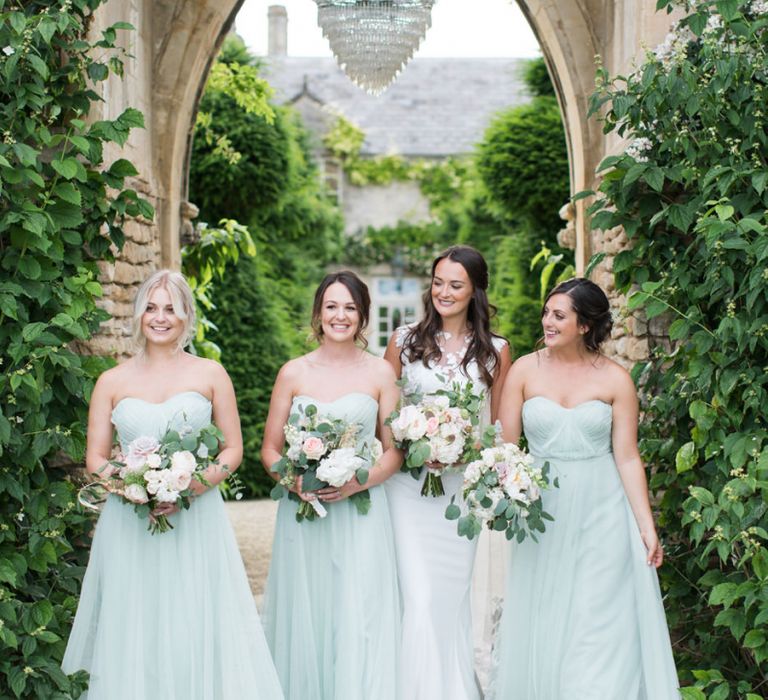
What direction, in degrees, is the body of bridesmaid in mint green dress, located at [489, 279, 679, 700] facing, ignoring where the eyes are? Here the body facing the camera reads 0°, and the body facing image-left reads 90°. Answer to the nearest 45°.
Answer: approximately 0°

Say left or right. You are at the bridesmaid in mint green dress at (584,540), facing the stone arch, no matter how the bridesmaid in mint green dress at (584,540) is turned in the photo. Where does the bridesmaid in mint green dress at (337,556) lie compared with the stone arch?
left

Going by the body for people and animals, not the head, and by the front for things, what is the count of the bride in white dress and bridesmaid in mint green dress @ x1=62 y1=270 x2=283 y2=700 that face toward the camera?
2

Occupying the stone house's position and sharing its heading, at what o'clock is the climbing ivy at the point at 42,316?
The climbing ivy is roughly at 12 o'clock from the stone house.

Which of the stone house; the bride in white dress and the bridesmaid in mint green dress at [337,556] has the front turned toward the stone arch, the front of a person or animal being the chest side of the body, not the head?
the stone house

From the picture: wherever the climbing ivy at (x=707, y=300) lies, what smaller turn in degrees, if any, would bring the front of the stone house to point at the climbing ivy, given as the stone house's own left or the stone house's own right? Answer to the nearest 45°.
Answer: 0° — it already faces it

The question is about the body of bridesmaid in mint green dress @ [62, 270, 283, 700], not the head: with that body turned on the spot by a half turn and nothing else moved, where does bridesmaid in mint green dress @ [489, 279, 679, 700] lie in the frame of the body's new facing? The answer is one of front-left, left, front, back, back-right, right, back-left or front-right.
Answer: right

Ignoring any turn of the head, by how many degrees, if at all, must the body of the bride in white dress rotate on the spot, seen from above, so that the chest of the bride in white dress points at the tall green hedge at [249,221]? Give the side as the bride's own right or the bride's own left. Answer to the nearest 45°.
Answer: approximately 180°

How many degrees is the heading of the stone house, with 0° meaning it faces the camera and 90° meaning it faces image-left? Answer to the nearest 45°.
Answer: approximately 0°
